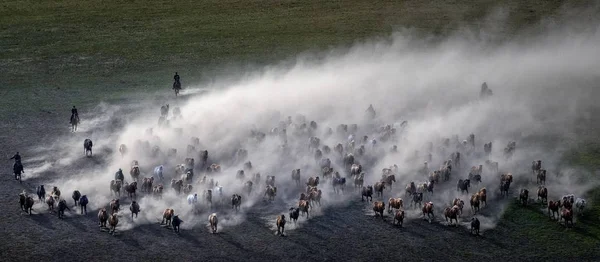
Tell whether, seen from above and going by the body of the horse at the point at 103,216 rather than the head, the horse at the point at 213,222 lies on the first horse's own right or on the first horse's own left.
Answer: on the first horse's own left

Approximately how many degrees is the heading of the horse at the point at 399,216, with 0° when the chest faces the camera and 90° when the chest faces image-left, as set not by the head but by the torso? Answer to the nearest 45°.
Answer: approximately 45°

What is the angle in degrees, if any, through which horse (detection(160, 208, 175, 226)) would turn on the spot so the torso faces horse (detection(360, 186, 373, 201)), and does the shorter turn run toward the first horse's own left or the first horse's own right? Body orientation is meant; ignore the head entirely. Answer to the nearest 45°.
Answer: approximately 135° to the first horse's own left

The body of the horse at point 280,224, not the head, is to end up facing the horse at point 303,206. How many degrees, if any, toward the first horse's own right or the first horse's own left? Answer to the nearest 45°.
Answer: approximately 135° to the first horse's own left

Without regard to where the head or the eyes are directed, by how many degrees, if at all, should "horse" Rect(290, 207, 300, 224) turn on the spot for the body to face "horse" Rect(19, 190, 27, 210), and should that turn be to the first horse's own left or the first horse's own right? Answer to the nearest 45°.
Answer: approximately 90° to the first horse's own right

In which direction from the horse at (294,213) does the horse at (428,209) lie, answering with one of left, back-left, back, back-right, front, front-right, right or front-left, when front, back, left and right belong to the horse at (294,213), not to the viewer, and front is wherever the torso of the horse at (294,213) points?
left

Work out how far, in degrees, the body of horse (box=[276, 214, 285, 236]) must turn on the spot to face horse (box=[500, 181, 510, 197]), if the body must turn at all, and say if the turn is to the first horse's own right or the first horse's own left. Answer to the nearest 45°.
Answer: approximately 90° to the first horse's own left

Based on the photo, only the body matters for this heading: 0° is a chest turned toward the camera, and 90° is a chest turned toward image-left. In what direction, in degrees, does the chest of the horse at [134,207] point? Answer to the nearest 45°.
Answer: approximately 0°

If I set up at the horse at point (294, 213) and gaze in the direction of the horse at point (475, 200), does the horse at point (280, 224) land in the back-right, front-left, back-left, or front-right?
back-right

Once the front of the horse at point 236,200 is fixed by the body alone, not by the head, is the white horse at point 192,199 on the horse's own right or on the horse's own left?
on the horse's own right

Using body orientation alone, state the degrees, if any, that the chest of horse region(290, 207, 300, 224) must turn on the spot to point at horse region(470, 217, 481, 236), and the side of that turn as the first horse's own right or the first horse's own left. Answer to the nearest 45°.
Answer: approximately 90° to the first horse's own left
